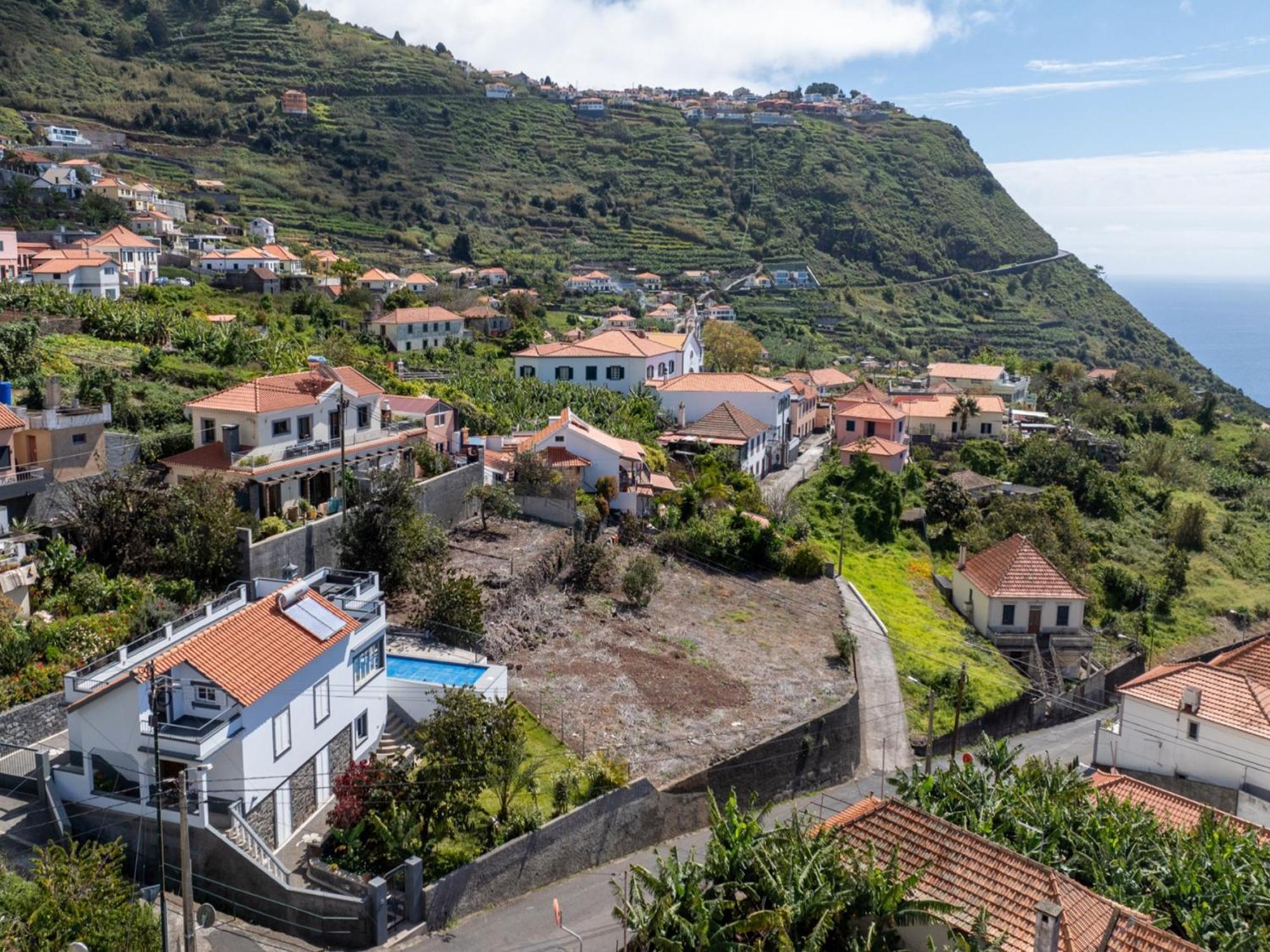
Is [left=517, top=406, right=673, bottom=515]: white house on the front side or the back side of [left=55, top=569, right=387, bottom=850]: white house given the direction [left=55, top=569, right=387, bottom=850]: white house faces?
on the back side

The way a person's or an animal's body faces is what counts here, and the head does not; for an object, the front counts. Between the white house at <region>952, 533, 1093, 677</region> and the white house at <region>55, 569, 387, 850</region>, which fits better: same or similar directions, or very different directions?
same or similar directions

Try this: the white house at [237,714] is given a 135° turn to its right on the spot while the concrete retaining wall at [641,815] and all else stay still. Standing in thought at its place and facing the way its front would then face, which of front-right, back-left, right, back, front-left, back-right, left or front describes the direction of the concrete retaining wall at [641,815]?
right

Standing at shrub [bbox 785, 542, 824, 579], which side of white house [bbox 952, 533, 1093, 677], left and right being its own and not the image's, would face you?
right

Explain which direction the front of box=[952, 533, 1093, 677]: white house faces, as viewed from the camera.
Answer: facing the viewer

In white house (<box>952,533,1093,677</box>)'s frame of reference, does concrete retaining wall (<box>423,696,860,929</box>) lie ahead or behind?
ahead

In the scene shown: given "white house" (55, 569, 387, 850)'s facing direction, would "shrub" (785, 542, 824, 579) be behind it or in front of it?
behind

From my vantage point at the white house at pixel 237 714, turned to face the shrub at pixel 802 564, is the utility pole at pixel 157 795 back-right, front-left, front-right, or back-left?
back-right

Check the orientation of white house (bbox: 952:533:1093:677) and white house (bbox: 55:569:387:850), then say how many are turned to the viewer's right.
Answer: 0

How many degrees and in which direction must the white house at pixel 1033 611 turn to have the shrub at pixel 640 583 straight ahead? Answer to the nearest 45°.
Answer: approximately 45° to its right

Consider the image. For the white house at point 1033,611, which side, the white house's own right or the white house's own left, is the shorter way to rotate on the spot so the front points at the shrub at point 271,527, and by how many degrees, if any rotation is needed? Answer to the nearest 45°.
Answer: approximately 45° to the white house's own right

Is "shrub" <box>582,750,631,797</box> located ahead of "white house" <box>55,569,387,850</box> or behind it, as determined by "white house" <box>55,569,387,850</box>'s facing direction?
behind

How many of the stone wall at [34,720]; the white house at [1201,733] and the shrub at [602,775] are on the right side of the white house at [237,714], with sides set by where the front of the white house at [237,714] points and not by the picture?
1

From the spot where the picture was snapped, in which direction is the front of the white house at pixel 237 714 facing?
facing the viewer and to the left of the viewer

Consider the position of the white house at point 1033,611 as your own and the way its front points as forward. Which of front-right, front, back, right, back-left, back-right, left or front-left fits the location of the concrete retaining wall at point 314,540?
front-right
